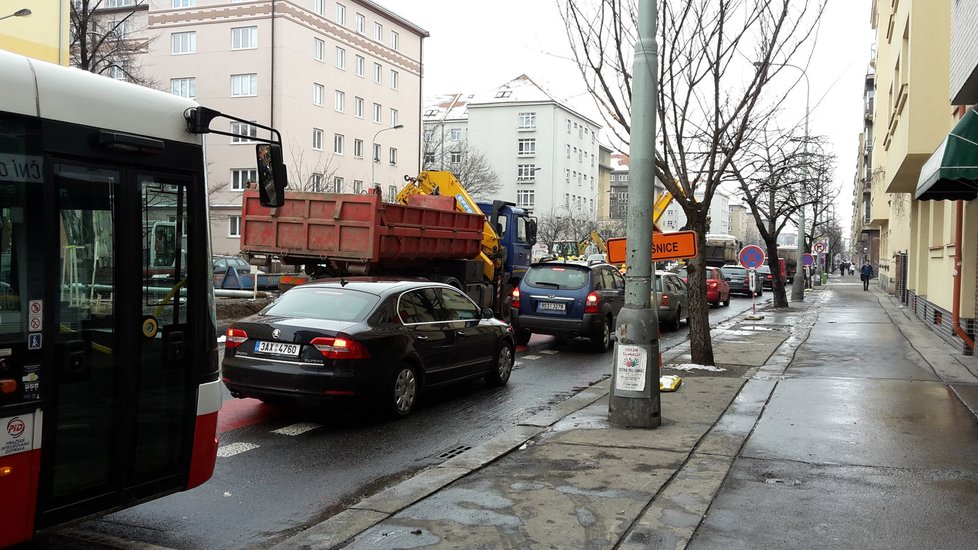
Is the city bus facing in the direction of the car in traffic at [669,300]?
yes

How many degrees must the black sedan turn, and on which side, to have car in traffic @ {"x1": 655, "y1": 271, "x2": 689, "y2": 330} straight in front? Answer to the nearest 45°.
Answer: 0° — it already faces it

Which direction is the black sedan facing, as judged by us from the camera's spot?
facing away from the viewer and to the right of the viewer

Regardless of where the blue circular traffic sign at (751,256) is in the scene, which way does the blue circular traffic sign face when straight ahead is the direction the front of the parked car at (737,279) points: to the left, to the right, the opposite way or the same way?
the opposite way

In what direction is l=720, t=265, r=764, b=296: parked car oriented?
away from the camera

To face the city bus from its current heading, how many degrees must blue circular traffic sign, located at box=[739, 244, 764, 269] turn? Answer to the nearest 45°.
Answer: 0° — it already faces it

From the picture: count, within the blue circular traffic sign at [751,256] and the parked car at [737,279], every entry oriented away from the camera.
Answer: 1

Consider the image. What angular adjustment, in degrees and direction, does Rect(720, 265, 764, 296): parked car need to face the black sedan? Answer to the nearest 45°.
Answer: approximately 180°

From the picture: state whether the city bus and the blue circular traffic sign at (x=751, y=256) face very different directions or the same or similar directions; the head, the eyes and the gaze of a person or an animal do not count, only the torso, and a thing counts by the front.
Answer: very different directions

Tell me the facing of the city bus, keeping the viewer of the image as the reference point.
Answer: facing away from the viewer and to the right of the viewer

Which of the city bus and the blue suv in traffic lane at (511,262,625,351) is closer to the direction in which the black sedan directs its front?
the blue suv in traffic lane

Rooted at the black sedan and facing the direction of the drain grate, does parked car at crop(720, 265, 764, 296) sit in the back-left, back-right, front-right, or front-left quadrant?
back-left
